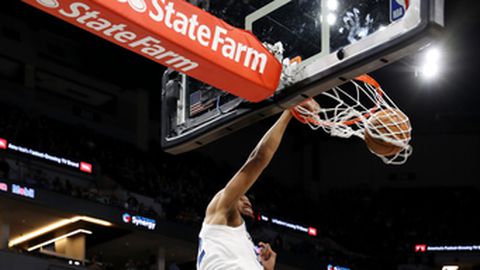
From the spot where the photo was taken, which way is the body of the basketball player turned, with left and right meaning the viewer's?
facing to the right of the viewer

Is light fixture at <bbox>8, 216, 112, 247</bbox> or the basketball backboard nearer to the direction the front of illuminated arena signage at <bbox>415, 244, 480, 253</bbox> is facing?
the basketball backboard

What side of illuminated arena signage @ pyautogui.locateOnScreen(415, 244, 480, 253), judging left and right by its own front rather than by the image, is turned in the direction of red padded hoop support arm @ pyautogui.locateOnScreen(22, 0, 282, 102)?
front

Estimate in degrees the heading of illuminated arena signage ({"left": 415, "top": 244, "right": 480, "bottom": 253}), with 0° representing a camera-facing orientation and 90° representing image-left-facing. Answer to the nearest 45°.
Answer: approximately 0°

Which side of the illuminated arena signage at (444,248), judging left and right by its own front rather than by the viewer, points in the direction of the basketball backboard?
front

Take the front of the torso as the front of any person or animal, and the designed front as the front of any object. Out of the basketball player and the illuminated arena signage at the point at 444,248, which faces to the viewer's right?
the basketball player

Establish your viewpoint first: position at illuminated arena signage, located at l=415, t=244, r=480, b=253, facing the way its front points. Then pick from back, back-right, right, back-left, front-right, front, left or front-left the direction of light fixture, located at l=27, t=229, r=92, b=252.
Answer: front-right

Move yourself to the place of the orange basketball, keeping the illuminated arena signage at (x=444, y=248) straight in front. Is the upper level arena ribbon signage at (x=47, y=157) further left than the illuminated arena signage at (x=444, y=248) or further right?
left

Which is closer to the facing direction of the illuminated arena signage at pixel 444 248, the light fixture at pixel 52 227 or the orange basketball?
the orange basketball
